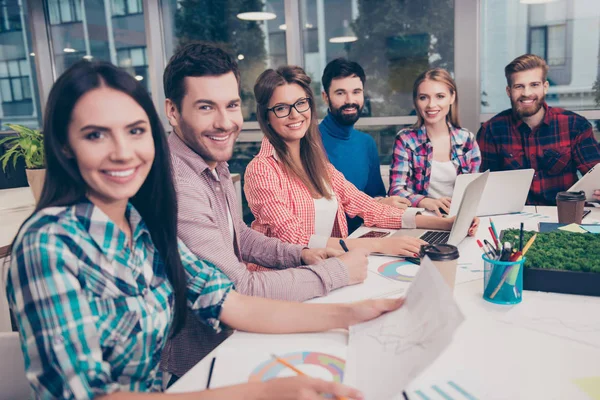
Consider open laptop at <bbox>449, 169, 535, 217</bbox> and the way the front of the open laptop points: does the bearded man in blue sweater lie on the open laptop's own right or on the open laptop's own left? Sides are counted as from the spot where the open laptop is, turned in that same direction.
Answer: on the open laptop's own left

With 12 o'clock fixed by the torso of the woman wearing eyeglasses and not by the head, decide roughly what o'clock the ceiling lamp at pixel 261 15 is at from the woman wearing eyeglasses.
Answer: The ceiling lamp is roughly at 7 o'clock from the woman wearing eyeglasses.

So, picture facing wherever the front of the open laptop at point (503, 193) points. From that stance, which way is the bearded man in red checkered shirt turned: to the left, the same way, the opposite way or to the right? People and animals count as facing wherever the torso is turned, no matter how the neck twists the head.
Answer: the opposite way

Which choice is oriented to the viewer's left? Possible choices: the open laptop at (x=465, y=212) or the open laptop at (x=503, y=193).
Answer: the open laptop at (x=465, y=212)

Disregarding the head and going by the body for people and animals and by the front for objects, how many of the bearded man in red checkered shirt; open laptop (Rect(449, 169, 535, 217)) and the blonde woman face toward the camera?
2

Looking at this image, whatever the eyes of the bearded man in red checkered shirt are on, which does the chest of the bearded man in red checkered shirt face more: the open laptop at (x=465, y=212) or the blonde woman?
the open laptop

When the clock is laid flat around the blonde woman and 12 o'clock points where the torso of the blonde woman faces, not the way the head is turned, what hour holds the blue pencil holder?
The blue pencil holder is roughly at 12 o'clock from the blonde woman.

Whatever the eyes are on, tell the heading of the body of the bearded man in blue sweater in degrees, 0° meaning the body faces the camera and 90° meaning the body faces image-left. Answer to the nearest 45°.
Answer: approximately 315°

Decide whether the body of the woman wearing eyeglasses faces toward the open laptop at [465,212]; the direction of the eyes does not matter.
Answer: yes
